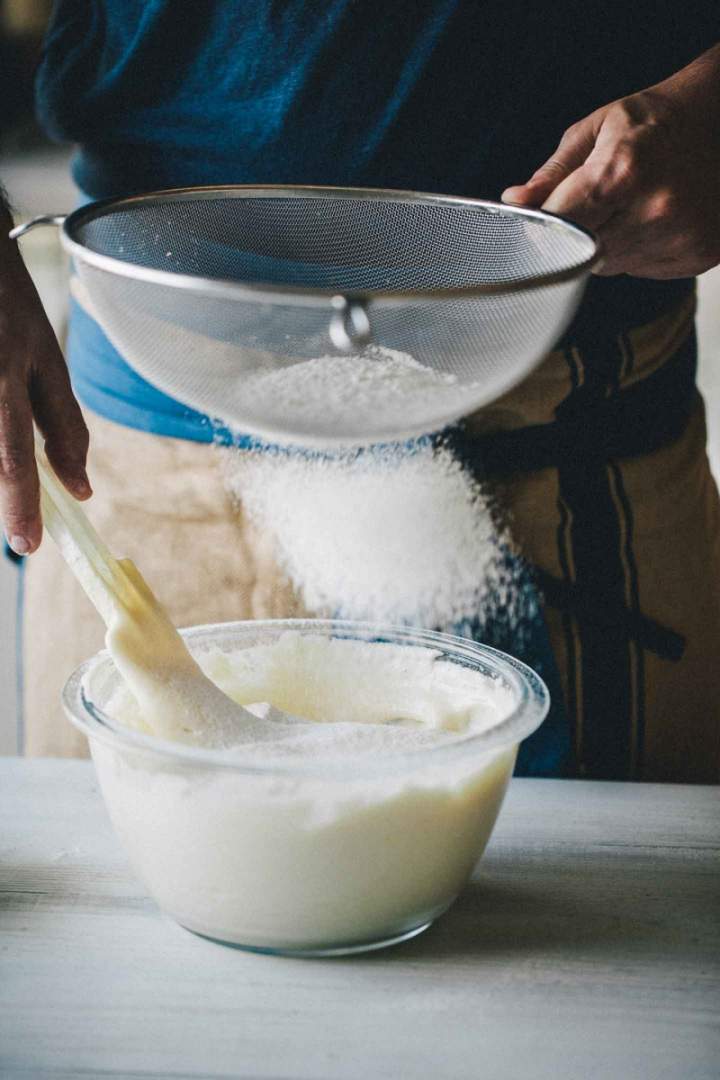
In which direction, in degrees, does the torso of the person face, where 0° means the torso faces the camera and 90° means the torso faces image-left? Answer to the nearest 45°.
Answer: approximately 0°
